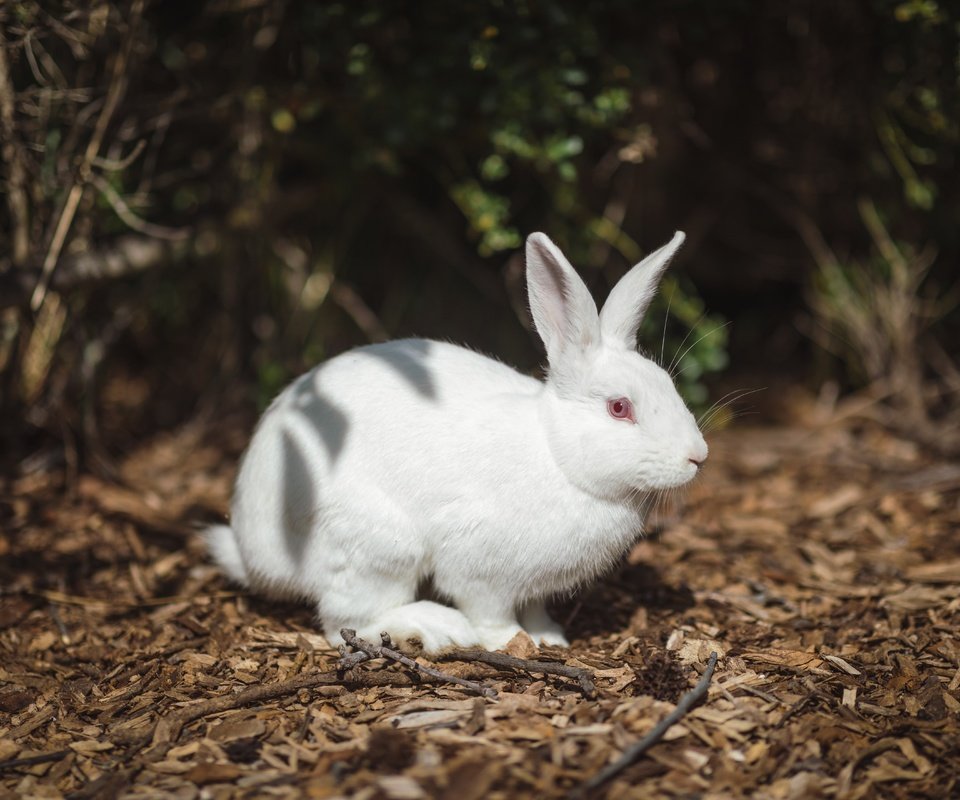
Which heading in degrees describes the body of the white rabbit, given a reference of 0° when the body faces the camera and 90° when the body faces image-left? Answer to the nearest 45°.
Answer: approximately 270°

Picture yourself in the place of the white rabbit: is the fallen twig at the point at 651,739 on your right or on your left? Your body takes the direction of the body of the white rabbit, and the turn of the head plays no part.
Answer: on your right

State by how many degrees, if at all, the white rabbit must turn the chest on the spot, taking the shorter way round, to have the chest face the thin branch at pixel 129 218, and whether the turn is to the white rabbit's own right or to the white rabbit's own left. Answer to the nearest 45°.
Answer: approximately 135° to the white rabbit's own left

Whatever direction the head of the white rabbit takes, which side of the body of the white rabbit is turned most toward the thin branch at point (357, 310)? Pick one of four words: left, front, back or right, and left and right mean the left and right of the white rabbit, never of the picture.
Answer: left

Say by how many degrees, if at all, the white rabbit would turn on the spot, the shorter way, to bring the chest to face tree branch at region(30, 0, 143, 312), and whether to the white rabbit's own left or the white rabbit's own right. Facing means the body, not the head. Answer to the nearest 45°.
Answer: approximately 135° to the white rabbit's own left
